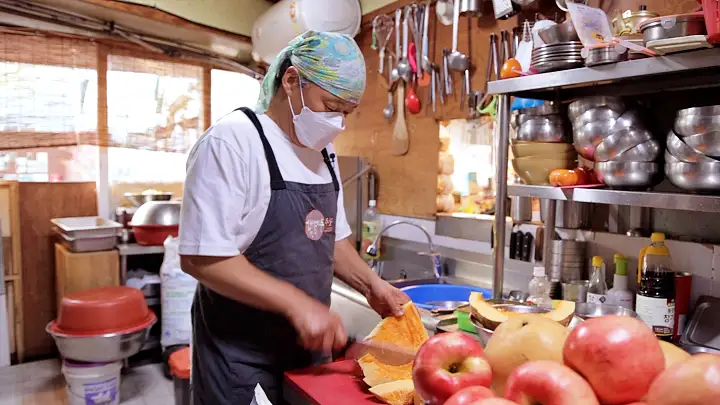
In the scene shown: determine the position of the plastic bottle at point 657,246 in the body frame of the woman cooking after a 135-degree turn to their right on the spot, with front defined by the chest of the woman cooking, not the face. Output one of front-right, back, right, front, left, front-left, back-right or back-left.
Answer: back

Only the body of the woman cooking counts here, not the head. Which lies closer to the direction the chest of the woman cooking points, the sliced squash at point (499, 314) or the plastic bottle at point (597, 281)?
the sliced squash

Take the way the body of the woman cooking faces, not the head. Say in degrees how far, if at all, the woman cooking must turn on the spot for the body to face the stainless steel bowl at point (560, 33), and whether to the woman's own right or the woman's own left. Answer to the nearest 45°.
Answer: approximately 45° to the woman's own left

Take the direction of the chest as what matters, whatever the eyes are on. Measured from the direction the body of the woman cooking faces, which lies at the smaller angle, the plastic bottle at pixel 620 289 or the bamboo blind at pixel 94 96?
the plastic bottle

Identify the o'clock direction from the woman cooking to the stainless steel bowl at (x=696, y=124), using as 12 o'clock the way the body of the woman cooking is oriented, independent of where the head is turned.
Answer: The stainless steel bowl is roughly at 11 o'clock from the woman cooking.

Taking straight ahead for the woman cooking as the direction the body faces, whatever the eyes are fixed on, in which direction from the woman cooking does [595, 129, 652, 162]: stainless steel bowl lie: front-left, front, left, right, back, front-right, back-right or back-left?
front-left

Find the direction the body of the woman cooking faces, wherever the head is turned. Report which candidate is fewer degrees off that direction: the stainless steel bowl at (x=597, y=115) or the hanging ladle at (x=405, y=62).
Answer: the stainless steel bowl

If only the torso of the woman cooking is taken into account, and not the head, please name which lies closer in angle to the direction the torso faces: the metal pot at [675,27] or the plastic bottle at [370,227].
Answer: the metal pot

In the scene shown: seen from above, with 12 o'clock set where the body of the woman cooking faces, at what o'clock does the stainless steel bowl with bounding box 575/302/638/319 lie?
The stainless steel bowl is roughly at 10 o'clock from the woman cooking.

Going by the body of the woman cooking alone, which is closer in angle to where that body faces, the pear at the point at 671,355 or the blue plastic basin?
the pear

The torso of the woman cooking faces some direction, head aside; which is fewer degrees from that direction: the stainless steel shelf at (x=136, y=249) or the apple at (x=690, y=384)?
the apple

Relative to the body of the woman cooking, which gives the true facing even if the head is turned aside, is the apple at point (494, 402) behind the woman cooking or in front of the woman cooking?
in front
